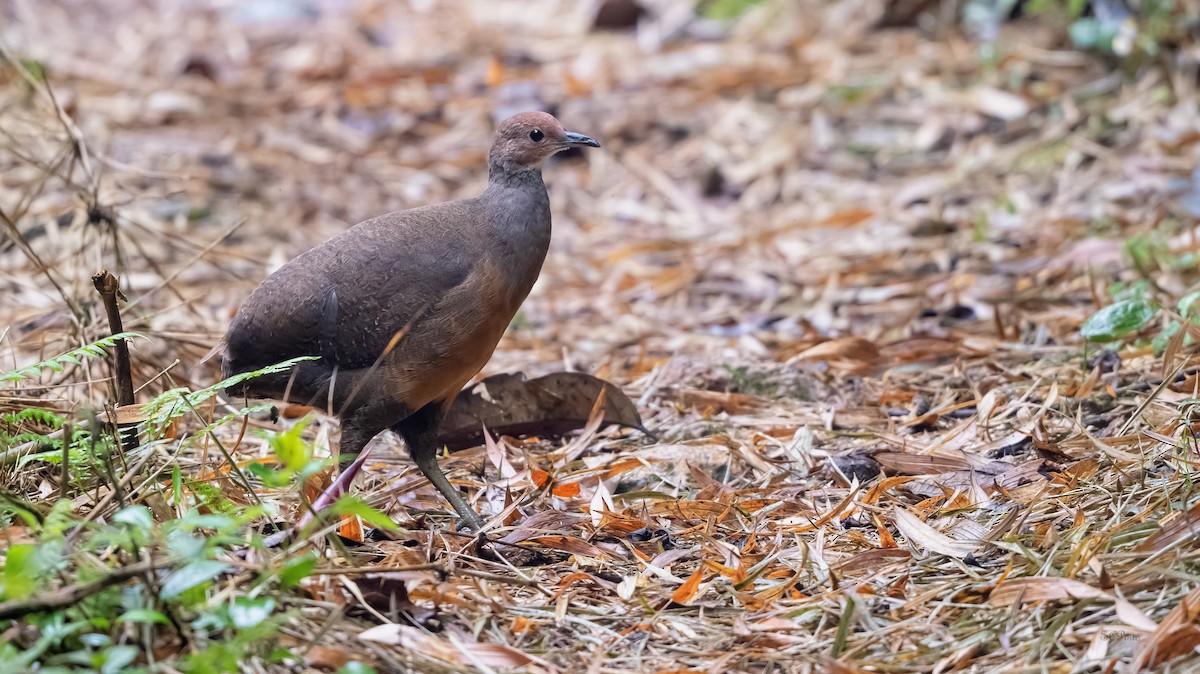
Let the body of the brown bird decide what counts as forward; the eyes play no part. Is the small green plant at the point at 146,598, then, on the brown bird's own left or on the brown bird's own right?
on the brown bird's own right

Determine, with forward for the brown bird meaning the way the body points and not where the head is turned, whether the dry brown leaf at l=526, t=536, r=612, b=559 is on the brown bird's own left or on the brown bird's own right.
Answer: on the brown bird's own right

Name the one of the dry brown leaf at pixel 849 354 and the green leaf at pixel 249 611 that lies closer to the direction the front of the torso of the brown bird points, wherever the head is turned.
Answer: the dry brown leaf

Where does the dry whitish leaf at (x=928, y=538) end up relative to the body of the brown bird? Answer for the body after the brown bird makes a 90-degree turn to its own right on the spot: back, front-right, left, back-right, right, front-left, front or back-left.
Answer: front-left

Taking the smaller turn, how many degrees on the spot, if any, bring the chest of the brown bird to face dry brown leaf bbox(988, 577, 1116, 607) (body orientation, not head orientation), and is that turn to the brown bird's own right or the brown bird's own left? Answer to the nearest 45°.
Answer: approximately 45° to the brown bird's own right

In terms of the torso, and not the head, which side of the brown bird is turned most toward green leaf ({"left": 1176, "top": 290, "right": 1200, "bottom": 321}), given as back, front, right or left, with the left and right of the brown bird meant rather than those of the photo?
front

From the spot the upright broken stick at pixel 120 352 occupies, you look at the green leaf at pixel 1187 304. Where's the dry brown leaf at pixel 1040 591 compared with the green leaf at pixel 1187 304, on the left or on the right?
right

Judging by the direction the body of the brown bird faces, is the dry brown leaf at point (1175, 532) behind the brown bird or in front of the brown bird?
in front

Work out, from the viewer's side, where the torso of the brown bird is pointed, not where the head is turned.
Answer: to the viewer's right

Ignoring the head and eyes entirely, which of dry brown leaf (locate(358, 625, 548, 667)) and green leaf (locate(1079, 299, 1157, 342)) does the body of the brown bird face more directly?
the green leaf

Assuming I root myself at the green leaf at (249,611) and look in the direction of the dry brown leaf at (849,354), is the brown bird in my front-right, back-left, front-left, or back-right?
front-left

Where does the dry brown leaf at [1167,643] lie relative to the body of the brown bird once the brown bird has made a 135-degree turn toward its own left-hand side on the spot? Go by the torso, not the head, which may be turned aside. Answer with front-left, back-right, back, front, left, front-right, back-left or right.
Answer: back

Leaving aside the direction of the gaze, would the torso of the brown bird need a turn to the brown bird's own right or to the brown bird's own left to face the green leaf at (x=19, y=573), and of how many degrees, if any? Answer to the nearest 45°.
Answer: approximately 135° to the brown bird's own right

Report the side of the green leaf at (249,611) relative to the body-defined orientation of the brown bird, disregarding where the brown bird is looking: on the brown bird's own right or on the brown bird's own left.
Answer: on the brown bird's own right
